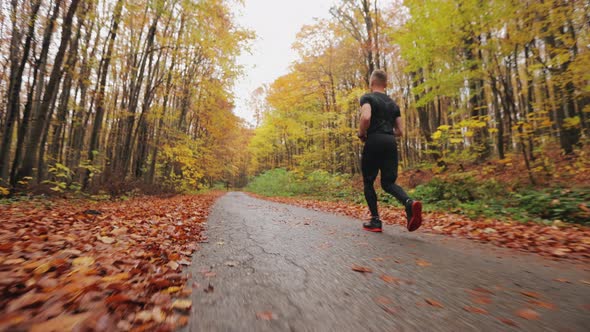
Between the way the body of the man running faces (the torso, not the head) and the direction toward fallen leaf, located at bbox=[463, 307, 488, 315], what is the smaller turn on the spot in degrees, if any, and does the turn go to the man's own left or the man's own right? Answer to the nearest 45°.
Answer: approximately 135° to the man's own left

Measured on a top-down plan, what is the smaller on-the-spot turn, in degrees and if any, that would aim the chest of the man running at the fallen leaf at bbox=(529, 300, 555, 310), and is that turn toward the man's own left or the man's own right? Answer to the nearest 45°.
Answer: approximately 180°

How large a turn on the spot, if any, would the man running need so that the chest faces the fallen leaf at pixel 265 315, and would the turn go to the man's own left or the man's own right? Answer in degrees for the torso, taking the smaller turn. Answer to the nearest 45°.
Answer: approximately 135° to the man's own left

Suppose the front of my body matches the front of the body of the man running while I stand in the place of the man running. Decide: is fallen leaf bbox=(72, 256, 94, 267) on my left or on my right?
on my left

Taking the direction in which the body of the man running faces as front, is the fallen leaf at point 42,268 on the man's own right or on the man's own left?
on the man's own left

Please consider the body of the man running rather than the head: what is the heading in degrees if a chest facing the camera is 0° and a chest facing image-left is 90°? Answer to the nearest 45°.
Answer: approximately 135°

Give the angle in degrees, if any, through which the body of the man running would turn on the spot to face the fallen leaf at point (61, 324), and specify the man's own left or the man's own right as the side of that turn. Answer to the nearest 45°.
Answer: approximately 135° to the man's own left
